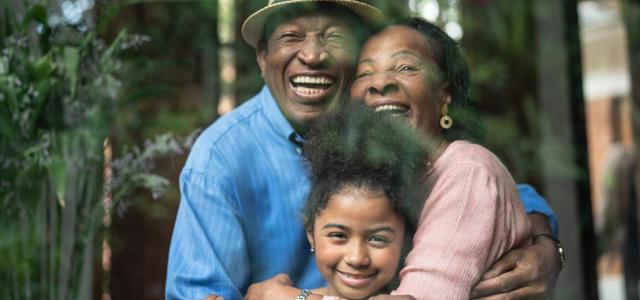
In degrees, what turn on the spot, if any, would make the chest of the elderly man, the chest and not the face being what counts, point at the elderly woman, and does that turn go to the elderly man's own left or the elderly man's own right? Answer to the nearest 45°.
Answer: approximately 45° to the elderly man's own left

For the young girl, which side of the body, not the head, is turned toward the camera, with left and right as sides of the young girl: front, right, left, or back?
front

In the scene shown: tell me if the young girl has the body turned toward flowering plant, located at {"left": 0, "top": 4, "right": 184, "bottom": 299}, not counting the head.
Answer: no

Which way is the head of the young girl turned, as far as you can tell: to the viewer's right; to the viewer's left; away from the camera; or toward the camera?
toward the camera

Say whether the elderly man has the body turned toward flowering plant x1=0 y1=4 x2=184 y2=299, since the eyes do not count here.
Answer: no

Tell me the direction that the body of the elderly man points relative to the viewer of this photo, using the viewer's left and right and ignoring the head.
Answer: facing the viewer and to the right of the viewer
